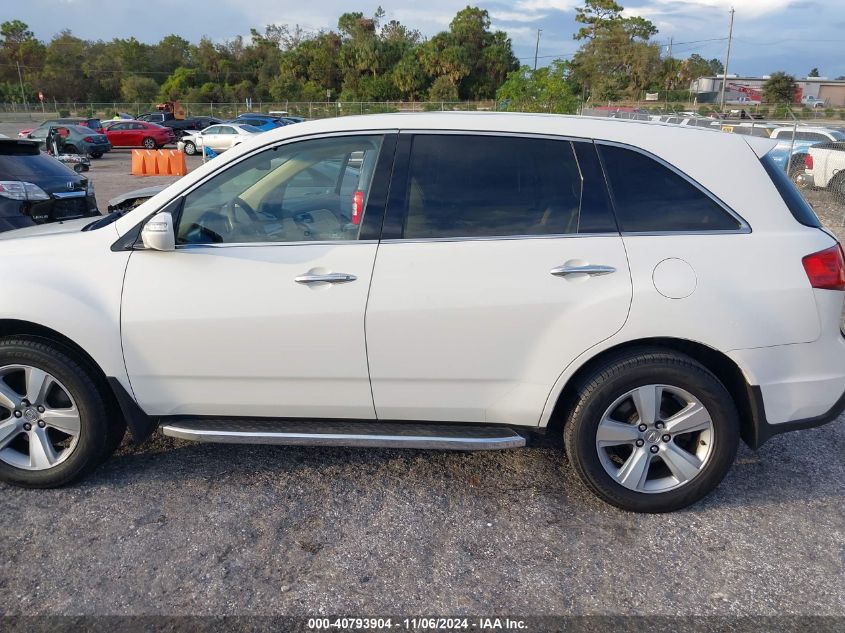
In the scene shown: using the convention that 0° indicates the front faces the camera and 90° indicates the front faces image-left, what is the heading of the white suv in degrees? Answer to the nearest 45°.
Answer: approximately 90°

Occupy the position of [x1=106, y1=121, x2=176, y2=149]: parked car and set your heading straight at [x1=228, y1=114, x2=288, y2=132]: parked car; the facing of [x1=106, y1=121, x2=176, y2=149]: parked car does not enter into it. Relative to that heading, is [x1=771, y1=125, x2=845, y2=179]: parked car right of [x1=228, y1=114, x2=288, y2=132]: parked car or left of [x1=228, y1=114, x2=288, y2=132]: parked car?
right

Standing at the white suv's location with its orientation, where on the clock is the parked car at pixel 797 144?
The parked car is roughly at 4 o'clock from the white suv.

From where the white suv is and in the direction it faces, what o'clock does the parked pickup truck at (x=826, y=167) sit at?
The parked pickup truck is roughly at 4 o'clock from the white suv.

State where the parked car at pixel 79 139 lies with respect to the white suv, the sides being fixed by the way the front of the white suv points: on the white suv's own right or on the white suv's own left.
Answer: on the white suv's own right

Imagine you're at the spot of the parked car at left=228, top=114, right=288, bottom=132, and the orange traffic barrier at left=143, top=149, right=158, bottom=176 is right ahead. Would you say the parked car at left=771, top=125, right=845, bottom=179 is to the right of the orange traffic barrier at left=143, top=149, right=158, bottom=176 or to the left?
left

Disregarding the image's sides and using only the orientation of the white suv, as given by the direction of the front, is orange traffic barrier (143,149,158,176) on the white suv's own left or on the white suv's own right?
on the white suv's own right

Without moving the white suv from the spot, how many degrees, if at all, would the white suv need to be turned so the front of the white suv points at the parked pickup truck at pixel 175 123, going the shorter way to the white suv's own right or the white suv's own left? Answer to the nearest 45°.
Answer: approximately 90° to the white suv's own right
